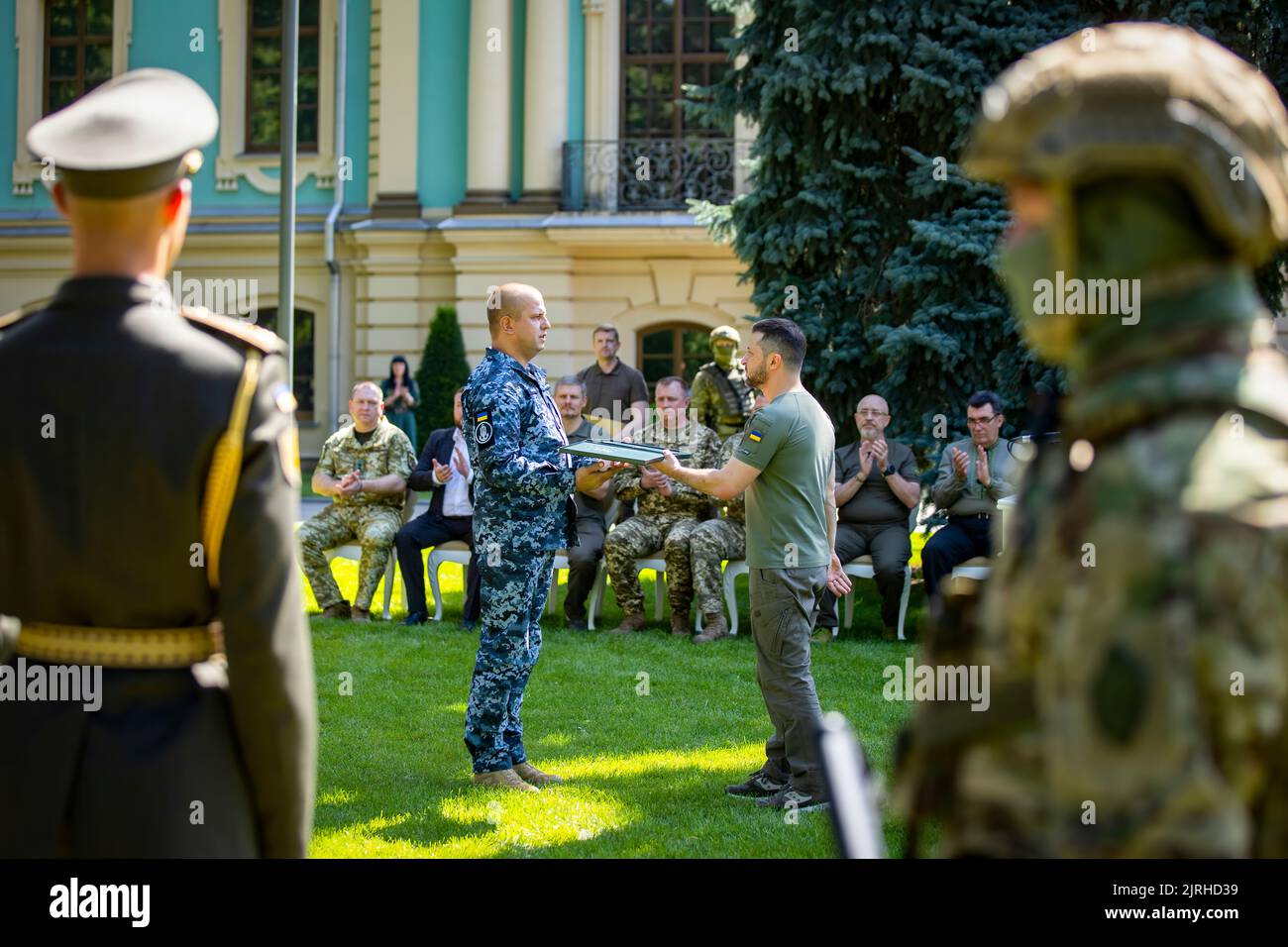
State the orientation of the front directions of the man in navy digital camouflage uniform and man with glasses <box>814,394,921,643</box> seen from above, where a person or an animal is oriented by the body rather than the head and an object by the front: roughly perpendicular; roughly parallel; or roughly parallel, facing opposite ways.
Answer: roughly perpendicular

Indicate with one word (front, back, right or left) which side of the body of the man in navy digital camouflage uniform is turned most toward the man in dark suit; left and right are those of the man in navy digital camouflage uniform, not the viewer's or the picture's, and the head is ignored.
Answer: left

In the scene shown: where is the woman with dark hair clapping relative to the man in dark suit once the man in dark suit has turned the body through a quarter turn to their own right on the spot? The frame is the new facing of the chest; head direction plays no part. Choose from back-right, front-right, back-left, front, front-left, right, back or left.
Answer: right

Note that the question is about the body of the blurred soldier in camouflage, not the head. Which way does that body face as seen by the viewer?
to the viewer's left

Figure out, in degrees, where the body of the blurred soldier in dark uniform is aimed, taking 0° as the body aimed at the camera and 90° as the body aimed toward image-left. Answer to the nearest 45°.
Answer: approximately 180°

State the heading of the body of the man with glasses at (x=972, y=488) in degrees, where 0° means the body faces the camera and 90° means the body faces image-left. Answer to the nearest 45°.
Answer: approximately 45°

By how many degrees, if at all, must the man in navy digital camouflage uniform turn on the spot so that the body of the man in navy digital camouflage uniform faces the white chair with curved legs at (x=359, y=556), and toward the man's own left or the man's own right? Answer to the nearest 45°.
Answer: approximately 90° to the man's own left

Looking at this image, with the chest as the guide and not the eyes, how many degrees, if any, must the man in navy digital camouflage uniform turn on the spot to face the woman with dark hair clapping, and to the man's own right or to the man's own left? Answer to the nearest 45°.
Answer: approximately 90° to the man's own left

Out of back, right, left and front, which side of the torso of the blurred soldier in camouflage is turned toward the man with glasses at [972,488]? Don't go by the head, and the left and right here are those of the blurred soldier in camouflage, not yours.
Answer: right

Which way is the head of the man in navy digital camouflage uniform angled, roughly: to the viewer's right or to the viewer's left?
to the viewer's right

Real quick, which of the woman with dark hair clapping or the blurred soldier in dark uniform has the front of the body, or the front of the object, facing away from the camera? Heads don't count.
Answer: the blurred soldier in dark uniform
